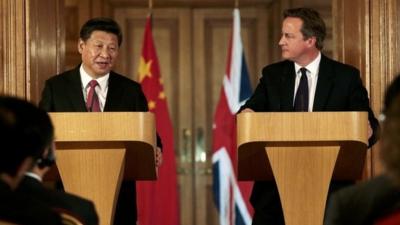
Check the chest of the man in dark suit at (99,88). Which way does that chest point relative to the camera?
toward the camera

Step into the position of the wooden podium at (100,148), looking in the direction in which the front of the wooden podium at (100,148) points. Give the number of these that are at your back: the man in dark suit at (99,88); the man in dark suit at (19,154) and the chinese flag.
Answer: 2

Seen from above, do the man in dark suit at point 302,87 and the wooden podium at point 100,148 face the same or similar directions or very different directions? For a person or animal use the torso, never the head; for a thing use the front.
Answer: same or similar directions

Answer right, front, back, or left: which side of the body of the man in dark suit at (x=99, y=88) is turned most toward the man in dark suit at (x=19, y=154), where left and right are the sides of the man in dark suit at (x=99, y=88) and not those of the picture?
front

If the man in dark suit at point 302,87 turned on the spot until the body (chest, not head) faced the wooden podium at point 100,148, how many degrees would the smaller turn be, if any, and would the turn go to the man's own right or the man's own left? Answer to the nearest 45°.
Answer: approximately 45° to the man's own right

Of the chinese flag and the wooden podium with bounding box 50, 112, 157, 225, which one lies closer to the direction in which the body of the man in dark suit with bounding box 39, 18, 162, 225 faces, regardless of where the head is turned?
the wooden podium

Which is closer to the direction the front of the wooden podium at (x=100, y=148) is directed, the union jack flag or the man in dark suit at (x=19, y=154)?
the man in dark suit

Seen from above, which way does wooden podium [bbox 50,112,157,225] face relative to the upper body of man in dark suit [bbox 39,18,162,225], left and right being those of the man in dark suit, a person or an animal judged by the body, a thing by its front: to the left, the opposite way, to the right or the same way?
the same way

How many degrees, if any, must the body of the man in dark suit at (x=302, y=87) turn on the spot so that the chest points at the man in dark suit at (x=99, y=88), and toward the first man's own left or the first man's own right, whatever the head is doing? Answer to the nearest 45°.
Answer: approximately 90° to the first man's own right

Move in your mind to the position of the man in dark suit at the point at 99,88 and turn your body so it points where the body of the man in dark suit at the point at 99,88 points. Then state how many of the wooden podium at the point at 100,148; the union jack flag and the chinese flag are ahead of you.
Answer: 1

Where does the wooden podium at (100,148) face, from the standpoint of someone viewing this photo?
facing the viewer

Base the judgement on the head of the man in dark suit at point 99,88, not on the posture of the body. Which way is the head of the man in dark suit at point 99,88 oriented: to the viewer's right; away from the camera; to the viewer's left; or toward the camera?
toward the camera

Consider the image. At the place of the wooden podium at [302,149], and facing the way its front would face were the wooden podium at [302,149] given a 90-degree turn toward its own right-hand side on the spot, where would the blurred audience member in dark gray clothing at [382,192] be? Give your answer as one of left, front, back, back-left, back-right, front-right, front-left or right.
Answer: left

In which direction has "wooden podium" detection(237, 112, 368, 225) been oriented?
toward the camera

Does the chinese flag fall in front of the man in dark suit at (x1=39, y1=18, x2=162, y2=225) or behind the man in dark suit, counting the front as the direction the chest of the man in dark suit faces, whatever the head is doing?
behind

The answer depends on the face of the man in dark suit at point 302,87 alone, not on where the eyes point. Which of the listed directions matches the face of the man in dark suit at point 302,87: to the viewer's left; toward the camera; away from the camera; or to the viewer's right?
to the viewer's left
